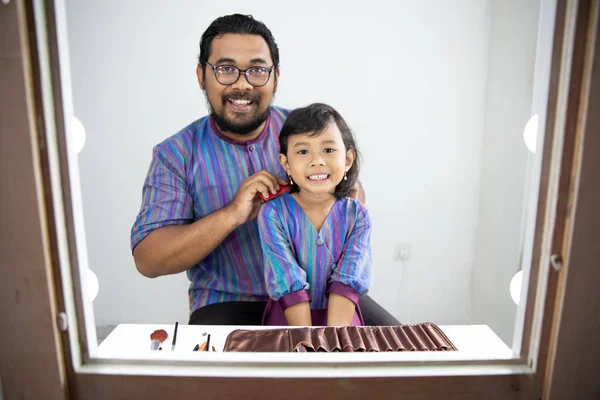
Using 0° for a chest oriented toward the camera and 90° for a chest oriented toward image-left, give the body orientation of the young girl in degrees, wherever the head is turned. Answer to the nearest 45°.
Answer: approximately 0°

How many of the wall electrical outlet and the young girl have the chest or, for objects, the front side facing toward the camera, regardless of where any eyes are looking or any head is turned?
2

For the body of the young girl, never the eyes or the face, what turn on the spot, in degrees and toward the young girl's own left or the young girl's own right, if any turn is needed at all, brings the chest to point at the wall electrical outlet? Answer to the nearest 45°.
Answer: approximately 135° to the young girl's own left

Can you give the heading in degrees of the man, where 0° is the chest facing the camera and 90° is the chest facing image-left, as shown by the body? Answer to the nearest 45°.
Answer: approximately 315°
